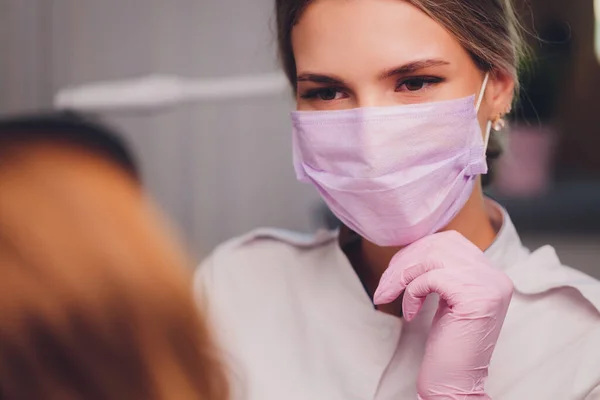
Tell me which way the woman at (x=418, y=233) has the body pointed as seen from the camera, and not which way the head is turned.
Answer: toward the camera

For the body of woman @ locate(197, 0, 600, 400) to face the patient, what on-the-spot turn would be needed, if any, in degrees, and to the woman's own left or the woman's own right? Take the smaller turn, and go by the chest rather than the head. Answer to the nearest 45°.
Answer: approximately 45° to the woman's own right

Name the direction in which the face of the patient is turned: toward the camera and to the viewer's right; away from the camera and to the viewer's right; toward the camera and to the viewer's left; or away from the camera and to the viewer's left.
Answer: away from the camera and to the viewer's right
